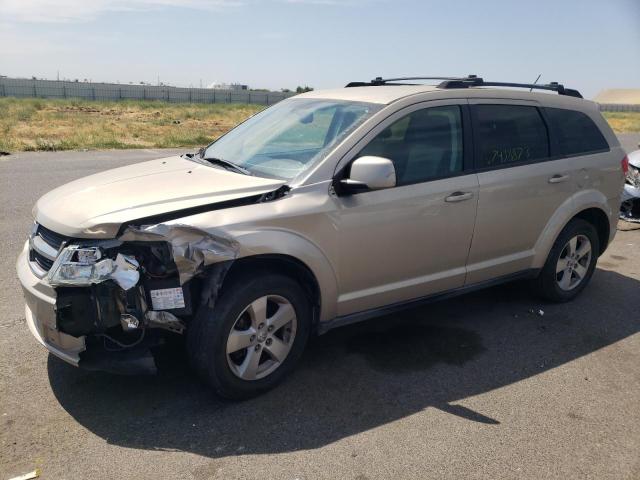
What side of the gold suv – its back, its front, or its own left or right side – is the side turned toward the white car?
back

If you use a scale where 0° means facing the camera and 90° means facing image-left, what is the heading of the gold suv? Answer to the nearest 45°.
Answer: approximately 45°
